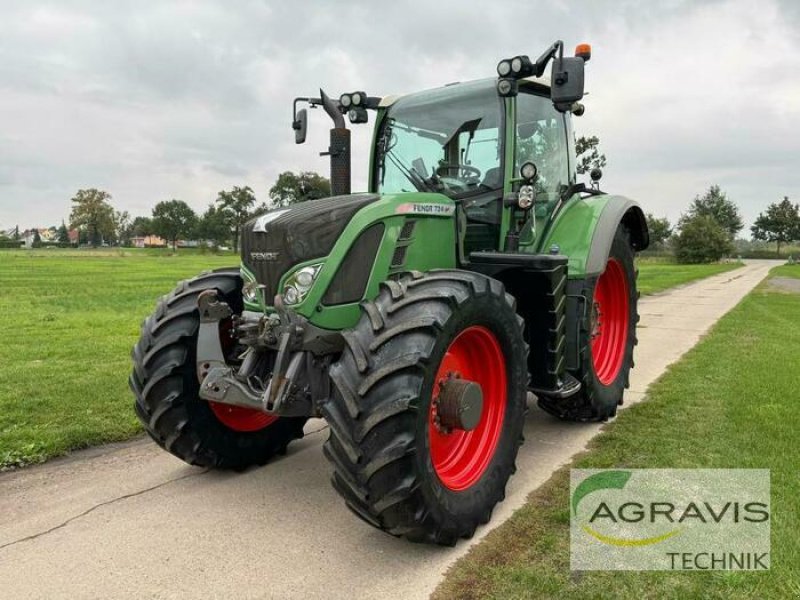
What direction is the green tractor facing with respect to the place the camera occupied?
facing the viewer and to the left of the viewer
